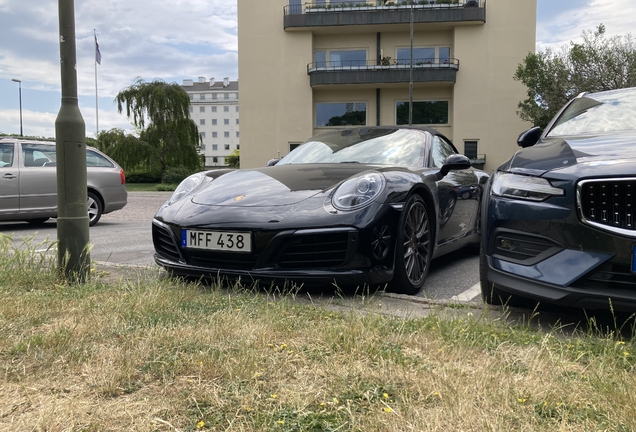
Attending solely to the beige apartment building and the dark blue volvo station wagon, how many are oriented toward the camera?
2

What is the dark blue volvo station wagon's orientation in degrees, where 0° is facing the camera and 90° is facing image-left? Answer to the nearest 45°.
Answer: approximately 0°

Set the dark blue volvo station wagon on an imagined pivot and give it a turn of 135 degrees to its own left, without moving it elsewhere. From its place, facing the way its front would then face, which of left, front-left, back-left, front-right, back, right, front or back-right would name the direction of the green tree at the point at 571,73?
front-left

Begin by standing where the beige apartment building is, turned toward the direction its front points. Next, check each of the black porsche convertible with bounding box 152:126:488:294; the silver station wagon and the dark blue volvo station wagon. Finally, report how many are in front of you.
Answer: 3

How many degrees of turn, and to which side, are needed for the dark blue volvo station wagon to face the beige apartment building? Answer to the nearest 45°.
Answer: approximately 180°

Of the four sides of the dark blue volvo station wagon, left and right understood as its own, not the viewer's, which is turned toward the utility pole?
right

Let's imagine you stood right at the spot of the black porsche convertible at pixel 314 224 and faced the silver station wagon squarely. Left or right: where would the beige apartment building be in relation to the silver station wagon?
right

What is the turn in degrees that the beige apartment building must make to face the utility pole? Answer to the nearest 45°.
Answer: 0° — it already faces it
